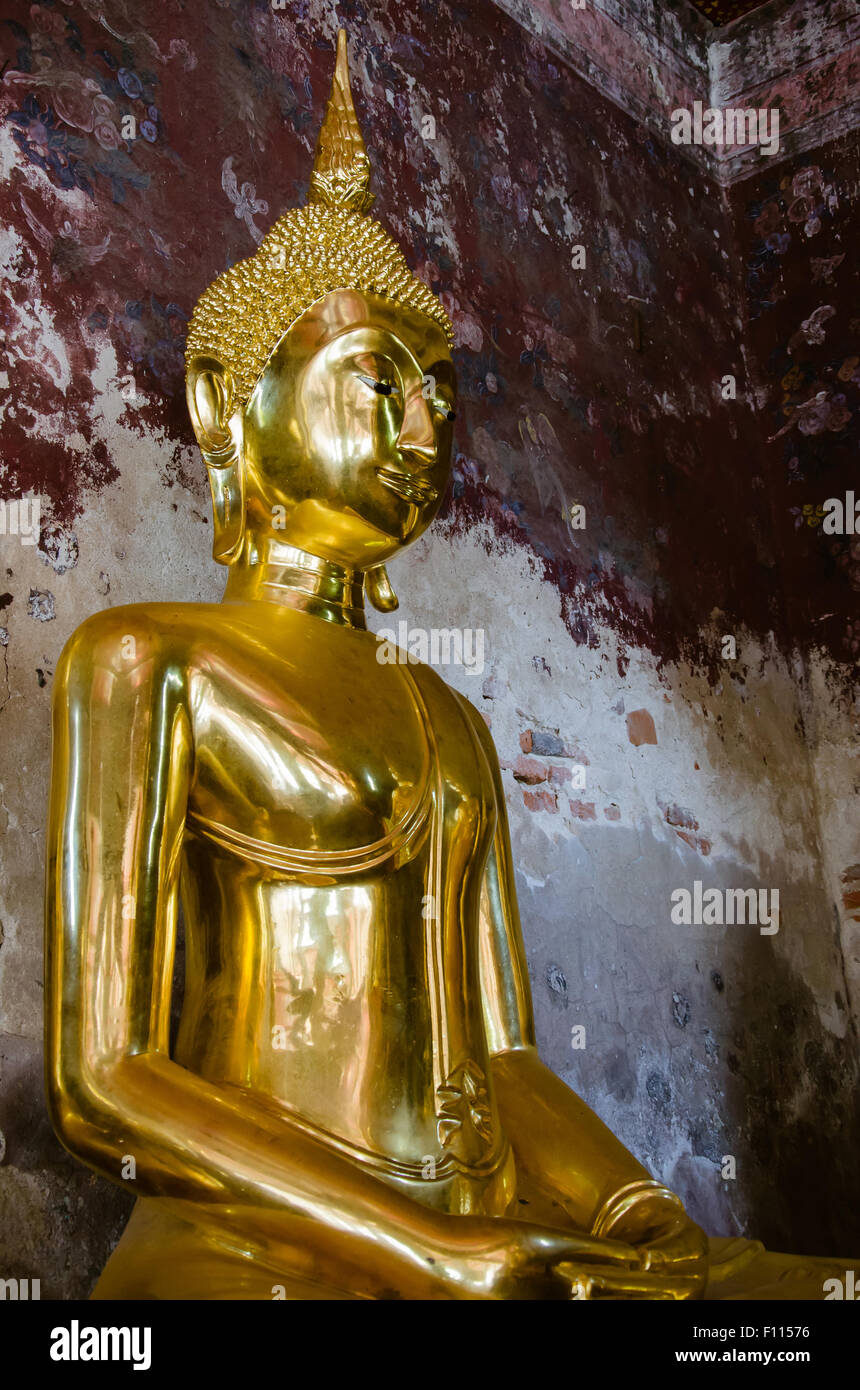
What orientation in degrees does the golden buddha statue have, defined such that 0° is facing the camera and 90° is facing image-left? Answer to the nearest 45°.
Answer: approximately 315°
